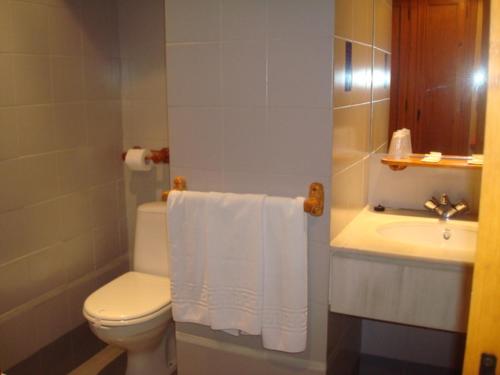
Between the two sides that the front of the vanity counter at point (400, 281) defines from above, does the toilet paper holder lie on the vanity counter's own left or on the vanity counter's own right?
on the vanity counter's own right

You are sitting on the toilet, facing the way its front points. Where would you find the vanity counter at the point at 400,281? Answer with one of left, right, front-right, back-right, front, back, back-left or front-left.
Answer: left

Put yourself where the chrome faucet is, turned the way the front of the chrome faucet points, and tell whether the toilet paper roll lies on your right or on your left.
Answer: on your right

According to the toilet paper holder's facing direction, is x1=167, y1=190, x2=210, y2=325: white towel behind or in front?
in front

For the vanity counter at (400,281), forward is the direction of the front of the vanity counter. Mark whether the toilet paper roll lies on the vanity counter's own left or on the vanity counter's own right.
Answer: on the vanity counter's own right
